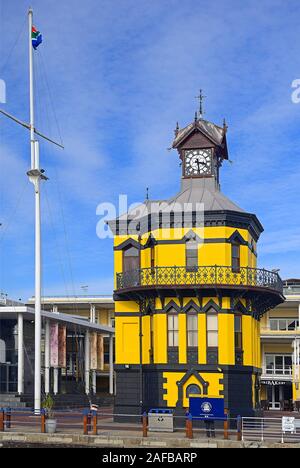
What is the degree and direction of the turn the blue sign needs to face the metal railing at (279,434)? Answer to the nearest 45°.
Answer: approximately 45° to its left

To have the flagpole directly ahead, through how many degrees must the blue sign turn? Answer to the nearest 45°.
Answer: approximately 135° to its right

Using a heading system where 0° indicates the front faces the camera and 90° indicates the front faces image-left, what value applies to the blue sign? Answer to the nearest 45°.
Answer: approximately 0°

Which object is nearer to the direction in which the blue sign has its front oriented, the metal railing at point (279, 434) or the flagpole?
the metal railing

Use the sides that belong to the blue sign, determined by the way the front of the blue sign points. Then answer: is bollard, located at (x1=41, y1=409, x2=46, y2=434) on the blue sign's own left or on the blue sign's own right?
on the blue sign's own right
